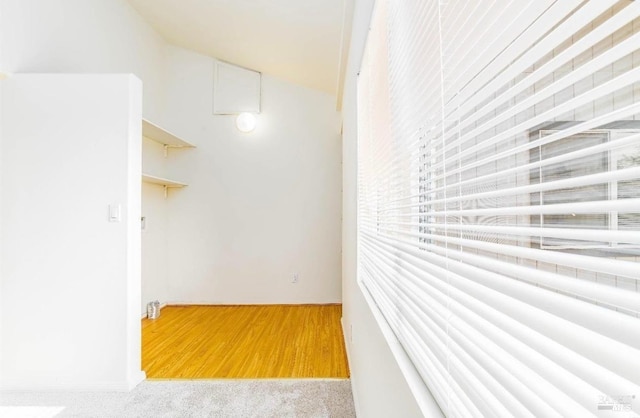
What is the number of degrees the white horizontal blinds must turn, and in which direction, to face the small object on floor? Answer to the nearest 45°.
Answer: approximately 90° to its right

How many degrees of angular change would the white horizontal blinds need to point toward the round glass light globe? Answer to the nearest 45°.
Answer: approximately 90° to its right

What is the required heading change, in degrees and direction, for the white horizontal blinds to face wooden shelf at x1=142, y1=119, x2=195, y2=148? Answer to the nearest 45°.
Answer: approximately 90° to its right

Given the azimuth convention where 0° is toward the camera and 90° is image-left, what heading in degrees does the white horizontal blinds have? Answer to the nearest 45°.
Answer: approximately 45°
